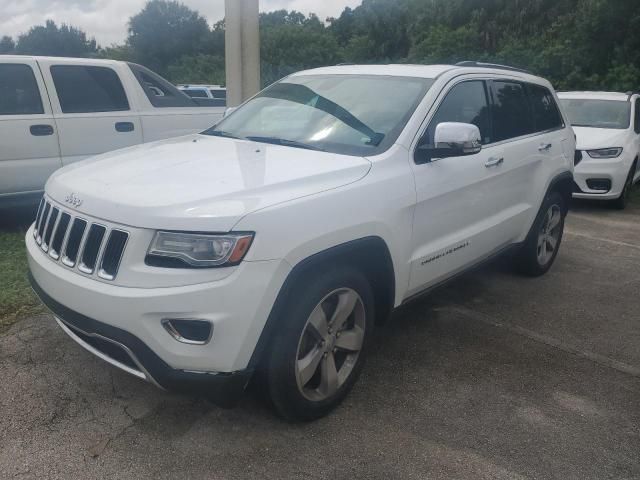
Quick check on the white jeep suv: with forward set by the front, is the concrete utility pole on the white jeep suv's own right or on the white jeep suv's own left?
on the white jeep suv's own right

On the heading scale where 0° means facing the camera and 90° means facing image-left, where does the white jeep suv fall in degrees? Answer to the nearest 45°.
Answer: approximately 45°

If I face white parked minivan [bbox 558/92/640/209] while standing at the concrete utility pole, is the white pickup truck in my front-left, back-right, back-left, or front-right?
back-right

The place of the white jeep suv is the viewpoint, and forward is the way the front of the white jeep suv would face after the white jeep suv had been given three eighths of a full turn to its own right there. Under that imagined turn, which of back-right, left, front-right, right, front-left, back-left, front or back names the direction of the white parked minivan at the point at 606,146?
front-right

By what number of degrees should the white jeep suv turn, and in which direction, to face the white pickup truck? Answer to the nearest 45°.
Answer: approximately 90° to its right

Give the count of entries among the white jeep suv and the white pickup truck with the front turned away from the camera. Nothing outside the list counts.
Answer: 0
